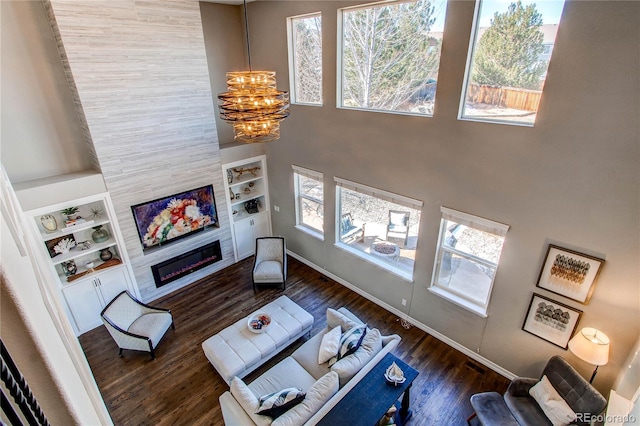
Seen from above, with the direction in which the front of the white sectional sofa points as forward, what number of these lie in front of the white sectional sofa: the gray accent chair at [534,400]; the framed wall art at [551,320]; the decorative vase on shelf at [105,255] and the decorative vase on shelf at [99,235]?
2

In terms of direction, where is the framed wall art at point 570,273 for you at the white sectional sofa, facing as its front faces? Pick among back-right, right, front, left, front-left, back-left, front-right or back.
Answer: back-right

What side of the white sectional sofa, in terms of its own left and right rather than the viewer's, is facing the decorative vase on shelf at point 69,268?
front

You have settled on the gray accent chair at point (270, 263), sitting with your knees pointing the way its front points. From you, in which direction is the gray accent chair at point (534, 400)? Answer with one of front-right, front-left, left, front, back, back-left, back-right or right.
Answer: front-left

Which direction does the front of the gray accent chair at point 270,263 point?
toward the camera

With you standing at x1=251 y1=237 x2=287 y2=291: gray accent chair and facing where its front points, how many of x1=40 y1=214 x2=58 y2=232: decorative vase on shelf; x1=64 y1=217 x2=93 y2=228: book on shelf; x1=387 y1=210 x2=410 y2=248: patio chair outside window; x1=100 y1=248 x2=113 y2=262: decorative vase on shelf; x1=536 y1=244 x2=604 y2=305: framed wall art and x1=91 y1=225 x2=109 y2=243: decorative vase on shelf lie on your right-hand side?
4

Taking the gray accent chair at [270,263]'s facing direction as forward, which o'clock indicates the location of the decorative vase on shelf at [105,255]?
The decorative vase on shelf is roughly at 3 o'clock from the gray accent chair.

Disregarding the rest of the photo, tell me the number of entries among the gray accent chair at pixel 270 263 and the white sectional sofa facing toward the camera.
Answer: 1

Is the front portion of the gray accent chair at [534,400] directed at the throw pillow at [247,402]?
yes

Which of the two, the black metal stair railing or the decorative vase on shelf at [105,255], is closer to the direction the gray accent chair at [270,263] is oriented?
the black metal stair railing

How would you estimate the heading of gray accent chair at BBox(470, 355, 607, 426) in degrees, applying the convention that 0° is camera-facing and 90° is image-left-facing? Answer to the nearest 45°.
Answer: approximately 45°

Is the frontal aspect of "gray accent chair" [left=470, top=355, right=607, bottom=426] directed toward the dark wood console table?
yes

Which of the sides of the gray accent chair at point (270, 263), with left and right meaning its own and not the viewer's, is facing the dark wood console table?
front

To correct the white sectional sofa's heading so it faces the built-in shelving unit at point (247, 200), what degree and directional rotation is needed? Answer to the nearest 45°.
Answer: approximately 45° to its right
